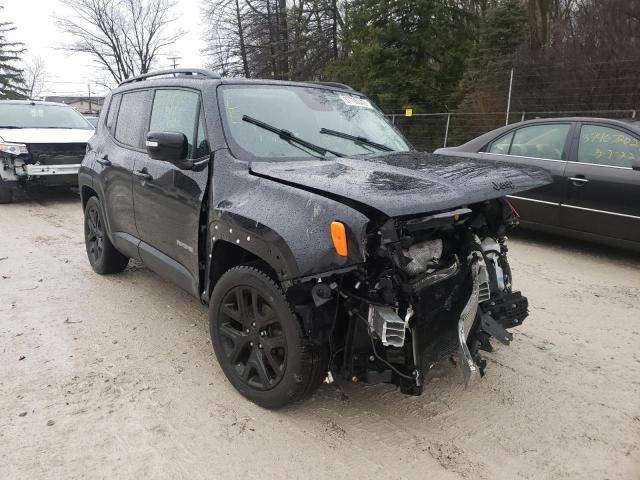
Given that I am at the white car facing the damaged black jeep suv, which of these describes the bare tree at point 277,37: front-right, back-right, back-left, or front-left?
back-left

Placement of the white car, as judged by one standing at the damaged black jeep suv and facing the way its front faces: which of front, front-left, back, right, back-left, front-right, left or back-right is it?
back

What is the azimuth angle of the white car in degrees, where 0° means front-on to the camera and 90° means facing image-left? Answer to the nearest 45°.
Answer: approximately 315°

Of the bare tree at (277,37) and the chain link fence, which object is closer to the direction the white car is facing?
the chain link fence

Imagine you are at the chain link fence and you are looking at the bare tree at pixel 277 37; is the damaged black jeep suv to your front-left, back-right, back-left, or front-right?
back-left

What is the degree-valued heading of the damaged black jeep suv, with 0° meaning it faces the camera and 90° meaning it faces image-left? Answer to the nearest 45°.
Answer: approximately 315°

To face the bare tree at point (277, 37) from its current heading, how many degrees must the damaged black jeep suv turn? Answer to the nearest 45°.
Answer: approximately 135° to its left

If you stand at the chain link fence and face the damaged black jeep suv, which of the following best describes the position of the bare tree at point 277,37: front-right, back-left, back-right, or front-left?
back-right
